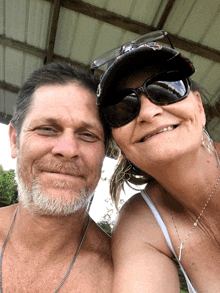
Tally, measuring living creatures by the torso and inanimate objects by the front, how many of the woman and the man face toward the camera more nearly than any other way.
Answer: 2

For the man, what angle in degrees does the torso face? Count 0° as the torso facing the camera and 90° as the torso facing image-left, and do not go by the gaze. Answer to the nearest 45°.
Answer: approximately 0°

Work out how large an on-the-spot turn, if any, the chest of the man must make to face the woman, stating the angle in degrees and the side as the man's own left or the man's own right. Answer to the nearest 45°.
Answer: approximately 90° to the man's own left

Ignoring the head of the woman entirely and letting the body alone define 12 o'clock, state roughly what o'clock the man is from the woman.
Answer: The man is roughly at 2 o'clock from the woman.

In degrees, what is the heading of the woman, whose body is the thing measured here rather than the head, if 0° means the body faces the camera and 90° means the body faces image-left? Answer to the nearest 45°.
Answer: approximately 0°
